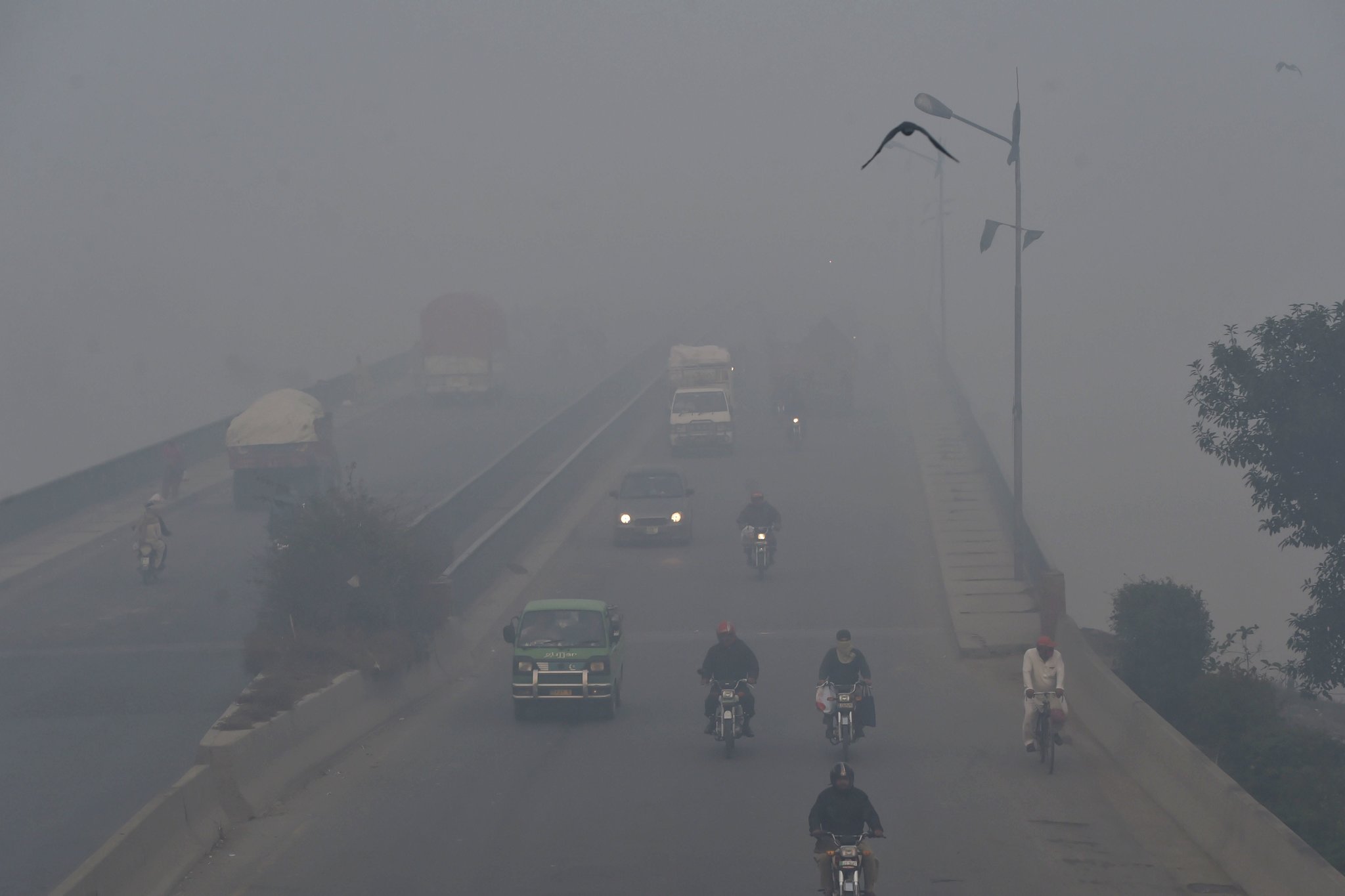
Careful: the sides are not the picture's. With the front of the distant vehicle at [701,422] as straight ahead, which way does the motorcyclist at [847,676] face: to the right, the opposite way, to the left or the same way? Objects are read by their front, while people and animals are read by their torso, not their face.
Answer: the same way

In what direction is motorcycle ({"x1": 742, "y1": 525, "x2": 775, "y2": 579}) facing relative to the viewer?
toward the camera

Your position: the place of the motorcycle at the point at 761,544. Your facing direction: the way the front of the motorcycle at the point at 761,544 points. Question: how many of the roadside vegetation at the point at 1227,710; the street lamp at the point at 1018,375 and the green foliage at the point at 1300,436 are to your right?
0

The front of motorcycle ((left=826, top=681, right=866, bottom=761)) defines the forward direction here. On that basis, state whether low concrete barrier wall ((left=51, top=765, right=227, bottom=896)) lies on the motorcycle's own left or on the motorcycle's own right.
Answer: on the motorcycle's own right

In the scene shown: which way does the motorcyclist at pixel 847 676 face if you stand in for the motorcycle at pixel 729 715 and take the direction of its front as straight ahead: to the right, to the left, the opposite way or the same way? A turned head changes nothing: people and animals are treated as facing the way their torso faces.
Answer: the same way

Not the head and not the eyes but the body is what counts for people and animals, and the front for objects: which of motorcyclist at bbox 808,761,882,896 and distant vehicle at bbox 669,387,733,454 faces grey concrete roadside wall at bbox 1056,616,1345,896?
the distant vehicle

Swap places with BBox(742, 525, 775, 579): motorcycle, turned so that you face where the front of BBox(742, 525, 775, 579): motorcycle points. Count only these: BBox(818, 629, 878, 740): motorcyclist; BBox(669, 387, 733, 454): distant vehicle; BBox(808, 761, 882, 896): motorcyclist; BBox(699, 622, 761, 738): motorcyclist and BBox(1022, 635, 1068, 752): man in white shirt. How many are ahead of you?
4

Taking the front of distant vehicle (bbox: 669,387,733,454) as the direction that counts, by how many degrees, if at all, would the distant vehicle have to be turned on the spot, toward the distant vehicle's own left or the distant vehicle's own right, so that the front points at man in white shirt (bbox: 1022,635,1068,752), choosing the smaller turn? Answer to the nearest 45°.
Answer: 0° — it already faces them

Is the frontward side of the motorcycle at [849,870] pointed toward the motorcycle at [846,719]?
no

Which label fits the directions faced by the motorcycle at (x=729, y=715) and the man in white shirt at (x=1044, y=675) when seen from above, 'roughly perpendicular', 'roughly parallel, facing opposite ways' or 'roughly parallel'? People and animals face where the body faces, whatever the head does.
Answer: roughly parallel

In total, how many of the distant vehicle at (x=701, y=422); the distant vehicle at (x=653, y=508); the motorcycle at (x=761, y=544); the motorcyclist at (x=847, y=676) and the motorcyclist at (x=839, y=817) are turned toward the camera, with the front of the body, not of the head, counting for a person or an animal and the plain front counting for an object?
5

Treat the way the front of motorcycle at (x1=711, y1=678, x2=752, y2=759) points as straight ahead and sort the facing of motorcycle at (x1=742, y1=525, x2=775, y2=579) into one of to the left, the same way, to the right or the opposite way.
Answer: the same way

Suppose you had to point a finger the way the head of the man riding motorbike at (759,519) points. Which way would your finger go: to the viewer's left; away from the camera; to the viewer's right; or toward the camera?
toward the camera

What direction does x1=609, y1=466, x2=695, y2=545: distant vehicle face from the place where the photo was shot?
facing the viewer

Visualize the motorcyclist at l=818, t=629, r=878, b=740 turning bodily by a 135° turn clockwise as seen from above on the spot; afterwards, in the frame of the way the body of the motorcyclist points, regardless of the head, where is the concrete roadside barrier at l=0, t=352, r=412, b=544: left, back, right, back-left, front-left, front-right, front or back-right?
front

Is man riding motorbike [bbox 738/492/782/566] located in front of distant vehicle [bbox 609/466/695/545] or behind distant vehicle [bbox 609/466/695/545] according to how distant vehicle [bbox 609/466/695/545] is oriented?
in front

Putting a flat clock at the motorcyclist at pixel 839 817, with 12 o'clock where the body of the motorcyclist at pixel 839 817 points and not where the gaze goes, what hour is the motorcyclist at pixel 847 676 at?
the motorcyclist at pixel 847 676 is roughly at 6 o'clock from the motorcyclist at pixel 839 817.

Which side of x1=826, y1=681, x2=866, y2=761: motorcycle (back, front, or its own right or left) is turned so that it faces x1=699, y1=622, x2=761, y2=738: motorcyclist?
right

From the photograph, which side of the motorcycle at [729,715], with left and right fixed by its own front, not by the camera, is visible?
front

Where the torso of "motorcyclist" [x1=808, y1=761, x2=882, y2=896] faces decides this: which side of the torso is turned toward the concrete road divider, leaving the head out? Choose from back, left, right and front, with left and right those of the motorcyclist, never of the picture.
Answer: right

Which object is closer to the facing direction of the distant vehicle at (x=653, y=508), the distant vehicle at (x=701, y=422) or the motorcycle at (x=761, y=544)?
the motorcycle
